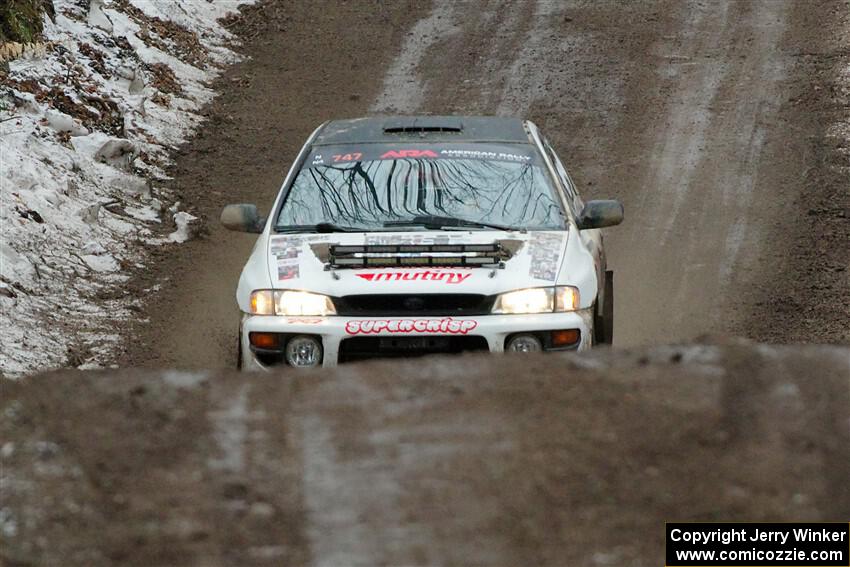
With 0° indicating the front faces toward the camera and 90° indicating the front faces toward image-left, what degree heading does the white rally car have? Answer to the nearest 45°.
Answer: approximately 0°

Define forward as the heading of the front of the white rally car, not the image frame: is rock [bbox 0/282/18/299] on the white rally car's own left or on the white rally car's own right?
on the white rally car's own right

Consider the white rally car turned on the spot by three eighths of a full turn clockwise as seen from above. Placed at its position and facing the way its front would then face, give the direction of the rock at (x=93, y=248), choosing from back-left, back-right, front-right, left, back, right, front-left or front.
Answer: front

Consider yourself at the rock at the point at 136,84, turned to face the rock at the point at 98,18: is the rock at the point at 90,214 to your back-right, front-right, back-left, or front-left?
back-left
